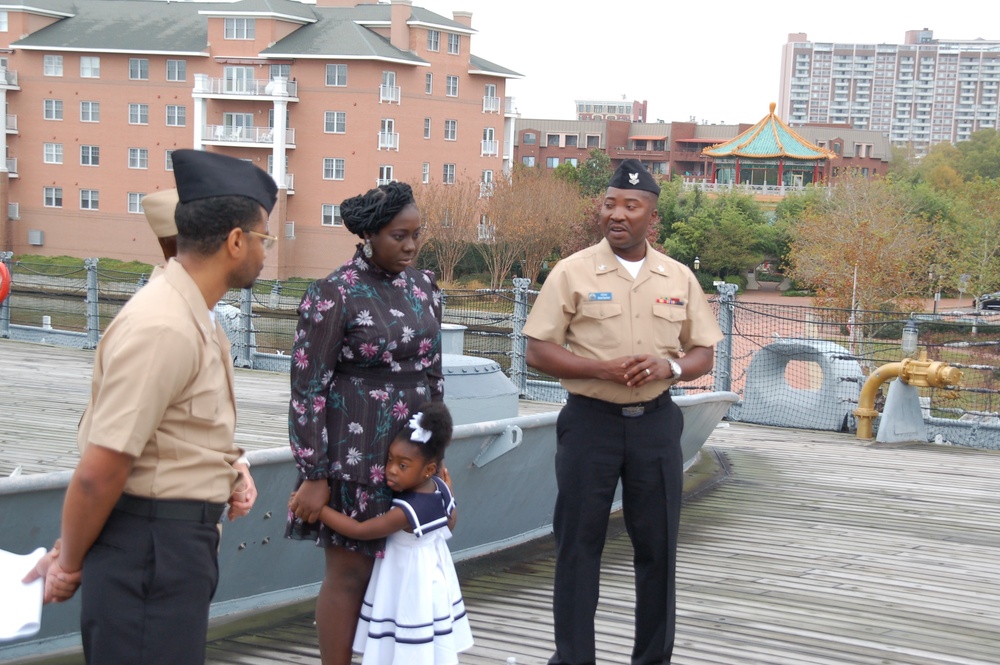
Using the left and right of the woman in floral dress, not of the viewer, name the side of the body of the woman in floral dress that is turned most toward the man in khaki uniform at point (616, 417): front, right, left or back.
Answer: left

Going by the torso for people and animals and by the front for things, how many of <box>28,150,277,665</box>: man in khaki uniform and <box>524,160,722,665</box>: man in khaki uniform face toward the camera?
1

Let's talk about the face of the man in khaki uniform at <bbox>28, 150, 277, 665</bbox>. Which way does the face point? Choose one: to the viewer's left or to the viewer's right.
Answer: to the viewer's right

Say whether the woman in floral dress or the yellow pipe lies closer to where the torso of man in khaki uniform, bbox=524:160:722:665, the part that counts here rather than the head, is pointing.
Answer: the woman in floral dress

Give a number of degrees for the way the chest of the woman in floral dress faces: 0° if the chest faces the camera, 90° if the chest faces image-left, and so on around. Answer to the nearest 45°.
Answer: approximately 315°

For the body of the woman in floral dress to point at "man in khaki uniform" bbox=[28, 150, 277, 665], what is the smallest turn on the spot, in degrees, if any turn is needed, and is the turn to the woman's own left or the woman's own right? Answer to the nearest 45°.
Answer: approximately 90° to the woman's own right

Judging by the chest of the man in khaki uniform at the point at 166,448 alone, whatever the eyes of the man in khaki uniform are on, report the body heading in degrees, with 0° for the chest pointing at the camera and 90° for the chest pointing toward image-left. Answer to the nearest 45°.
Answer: approximately 270°

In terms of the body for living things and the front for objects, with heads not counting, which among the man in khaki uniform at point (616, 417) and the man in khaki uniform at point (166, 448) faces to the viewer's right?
the man in khaki uniform at point (166, 448)
